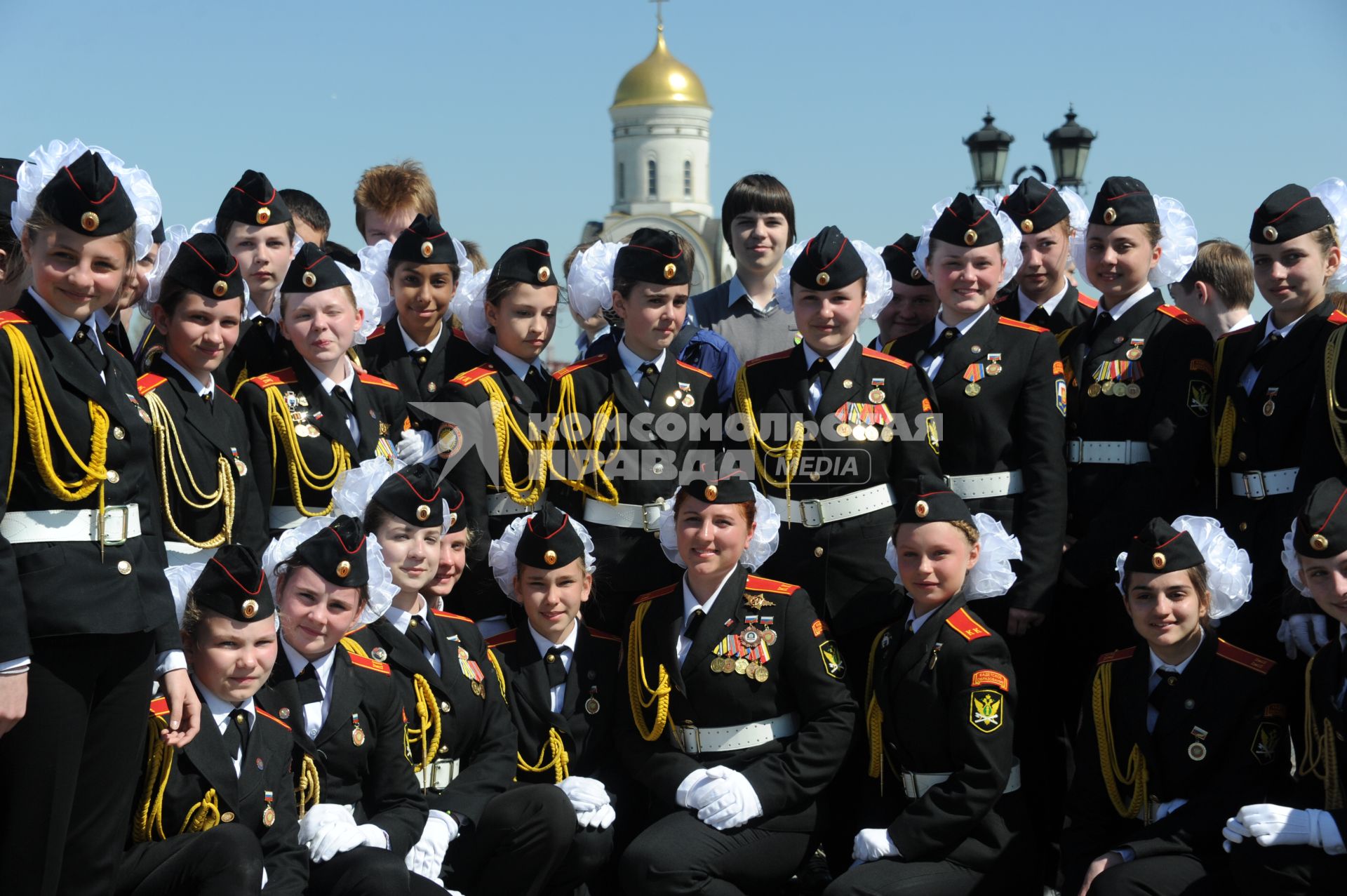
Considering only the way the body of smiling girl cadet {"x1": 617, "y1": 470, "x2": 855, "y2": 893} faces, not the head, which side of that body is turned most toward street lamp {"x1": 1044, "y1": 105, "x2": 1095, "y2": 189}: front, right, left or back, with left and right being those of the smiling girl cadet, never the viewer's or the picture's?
back

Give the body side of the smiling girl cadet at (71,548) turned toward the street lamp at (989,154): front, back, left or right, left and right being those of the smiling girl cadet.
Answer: left

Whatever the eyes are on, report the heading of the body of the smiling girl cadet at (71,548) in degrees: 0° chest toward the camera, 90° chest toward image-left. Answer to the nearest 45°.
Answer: approximately 315°

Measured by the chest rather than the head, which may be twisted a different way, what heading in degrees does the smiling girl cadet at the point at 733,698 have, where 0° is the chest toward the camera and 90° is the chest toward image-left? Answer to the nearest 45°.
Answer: approximately 45°

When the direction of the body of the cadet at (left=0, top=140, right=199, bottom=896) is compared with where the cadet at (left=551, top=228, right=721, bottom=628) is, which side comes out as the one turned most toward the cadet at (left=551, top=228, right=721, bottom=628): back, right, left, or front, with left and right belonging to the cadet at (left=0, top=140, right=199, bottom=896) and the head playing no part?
left

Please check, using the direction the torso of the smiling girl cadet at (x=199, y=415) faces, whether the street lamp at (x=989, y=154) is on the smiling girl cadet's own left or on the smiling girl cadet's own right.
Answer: on the smiling girl cadet's own left

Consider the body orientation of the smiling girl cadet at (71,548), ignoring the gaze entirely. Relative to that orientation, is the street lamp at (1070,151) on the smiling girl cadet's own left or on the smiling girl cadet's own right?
on the smiling girl cadet's own left
